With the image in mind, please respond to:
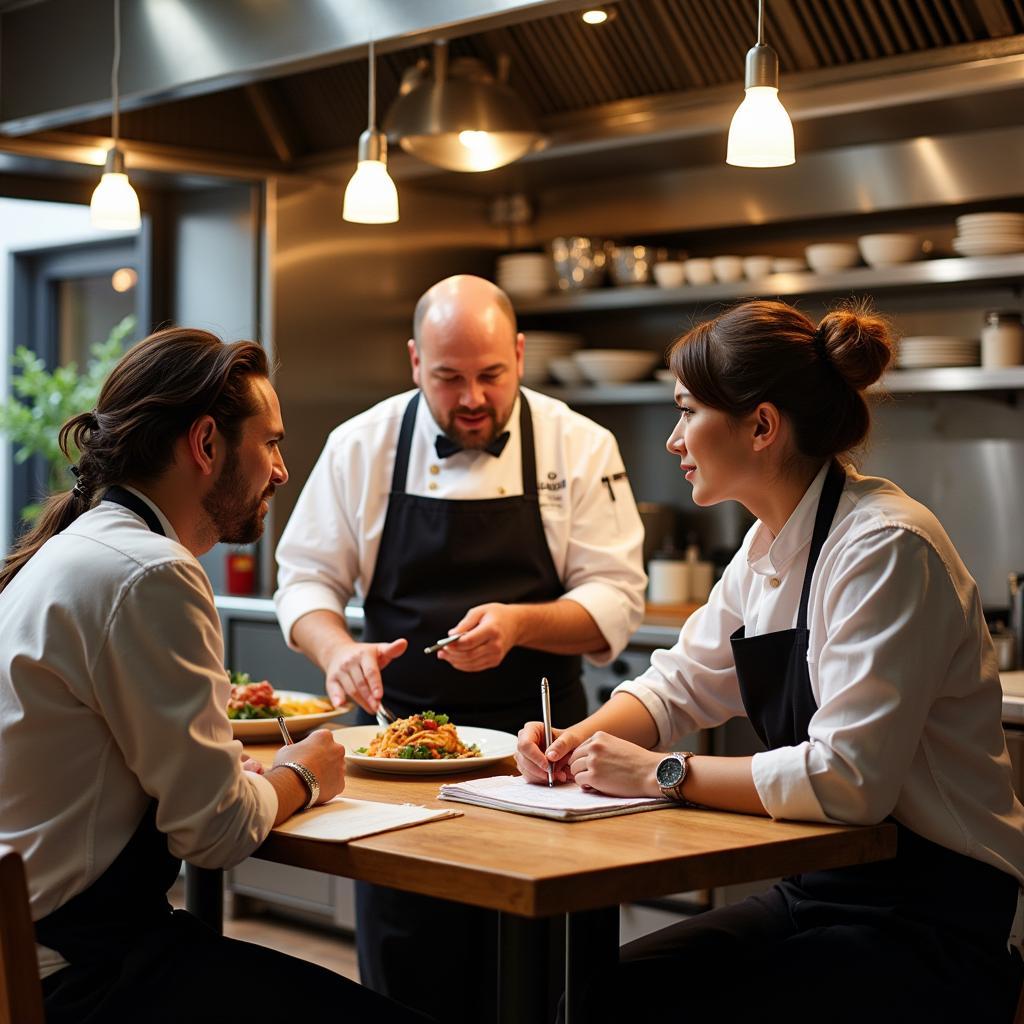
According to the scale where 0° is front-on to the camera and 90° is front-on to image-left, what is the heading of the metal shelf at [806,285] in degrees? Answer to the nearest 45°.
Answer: approximately 45°

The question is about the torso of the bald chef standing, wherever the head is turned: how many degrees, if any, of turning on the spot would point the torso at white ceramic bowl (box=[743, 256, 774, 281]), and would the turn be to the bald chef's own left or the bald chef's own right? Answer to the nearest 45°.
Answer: approximately 135° to the bald chef's own left

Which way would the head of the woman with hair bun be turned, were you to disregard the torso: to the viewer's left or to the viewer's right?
to the viewer's left

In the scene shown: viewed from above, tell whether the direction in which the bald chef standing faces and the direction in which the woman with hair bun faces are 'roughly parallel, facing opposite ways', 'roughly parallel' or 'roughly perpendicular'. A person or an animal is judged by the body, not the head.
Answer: roughly perpendicular

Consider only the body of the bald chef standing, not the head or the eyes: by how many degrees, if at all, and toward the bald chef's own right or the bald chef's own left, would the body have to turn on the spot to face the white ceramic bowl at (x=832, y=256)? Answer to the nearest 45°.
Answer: approximately 135° to the bald chef's own left

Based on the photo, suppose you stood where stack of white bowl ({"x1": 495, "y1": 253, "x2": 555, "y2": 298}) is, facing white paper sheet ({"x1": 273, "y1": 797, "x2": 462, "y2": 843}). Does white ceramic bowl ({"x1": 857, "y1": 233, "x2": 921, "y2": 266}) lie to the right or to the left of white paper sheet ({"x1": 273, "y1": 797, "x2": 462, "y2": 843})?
left

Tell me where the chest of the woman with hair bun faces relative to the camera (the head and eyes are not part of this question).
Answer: to the viewer's left

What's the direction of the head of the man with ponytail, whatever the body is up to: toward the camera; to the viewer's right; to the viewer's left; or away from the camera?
to the viewer's right

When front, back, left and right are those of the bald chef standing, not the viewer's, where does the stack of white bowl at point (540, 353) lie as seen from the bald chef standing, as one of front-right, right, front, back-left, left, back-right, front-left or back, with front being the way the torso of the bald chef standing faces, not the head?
back
